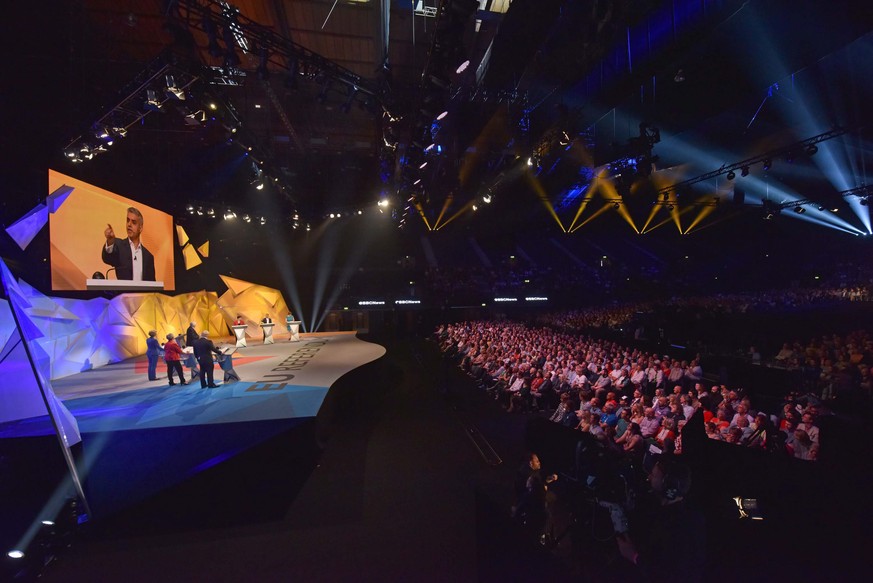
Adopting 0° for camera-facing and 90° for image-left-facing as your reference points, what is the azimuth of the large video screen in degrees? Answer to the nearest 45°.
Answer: approximately 315°

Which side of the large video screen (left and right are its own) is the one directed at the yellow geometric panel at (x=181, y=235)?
left

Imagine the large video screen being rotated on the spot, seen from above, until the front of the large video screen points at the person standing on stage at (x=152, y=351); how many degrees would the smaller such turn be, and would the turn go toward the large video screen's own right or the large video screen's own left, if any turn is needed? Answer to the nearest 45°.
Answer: approximately 45° to the large video screen's own right

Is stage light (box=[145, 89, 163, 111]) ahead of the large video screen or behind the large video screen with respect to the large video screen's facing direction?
ahead

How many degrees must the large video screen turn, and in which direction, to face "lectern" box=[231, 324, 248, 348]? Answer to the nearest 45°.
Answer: approximately 45° to its left

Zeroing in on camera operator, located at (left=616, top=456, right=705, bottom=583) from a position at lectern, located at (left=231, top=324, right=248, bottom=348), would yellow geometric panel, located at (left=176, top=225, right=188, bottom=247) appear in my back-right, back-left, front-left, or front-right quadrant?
back-right

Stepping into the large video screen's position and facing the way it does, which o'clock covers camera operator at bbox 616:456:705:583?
The camera operator is roughly at 1 o'clock from the large video screen.

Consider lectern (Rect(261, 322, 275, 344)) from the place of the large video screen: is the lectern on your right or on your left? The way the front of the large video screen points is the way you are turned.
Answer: on your left
